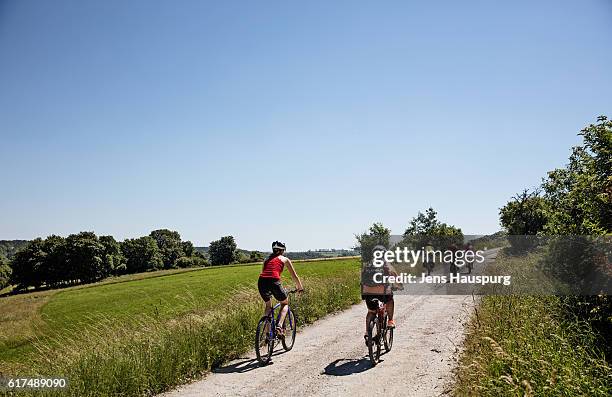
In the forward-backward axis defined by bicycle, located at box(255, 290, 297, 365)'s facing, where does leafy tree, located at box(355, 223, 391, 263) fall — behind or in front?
in front

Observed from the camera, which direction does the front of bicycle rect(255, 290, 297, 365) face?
facing away from the viewer and to the right of the viewer

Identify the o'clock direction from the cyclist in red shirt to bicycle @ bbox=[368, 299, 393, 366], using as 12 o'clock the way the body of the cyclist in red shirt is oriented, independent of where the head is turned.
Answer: The bicycle is roughly at 2 o'clock from the cyclist in red shirt.

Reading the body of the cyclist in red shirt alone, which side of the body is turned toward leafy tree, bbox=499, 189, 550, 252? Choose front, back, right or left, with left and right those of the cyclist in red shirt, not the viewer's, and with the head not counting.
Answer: front

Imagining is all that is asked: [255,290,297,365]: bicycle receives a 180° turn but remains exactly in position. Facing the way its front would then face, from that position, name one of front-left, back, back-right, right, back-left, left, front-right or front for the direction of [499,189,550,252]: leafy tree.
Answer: back

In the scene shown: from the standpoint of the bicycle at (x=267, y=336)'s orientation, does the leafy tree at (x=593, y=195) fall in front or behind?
in front

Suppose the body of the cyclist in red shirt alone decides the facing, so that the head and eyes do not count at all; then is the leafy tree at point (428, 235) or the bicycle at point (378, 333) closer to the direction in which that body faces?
the leafy tree

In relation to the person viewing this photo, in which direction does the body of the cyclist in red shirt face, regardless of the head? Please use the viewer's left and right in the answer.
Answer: facing away from the viewer and to the right of the viewer

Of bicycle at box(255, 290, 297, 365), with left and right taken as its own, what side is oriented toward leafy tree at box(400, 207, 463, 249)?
front

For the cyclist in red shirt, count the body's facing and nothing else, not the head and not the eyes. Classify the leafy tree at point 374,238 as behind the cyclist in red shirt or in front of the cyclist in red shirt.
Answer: in front

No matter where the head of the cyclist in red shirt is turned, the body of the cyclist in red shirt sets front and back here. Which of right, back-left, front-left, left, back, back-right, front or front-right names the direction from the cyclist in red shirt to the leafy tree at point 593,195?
front-right

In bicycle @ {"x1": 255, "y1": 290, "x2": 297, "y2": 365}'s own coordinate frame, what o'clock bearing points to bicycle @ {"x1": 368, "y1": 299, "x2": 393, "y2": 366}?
bicycle @ {"x1": 368, "y1": 299, "x2": 393, "y2": 366} is roughly at 2 o'clock from bicycle @ {"x1": 255, "y1": 290, "x2": 297, "y2": 365}.
